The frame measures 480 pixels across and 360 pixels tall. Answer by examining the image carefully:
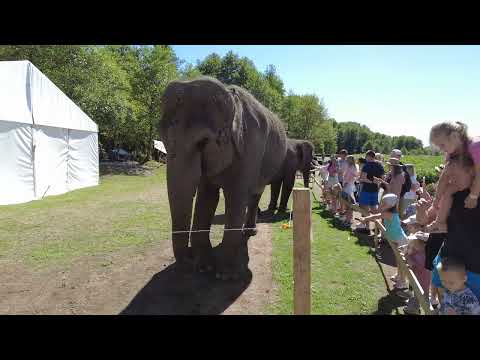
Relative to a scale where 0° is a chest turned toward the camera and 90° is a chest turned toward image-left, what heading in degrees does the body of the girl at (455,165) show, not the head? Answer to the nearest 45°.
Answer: approximately 90°

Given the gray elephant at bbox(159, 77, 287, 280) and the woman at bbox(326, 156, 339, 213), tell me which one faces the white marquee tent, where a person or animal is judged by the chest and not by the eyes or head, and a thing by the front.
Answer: the woman

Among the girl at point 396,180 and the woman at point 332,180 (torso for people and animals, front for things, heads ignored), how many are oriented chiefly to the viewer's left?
2

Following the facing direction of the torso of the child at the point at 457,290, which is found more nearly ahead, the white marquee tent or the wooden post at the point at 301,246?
the wooden post

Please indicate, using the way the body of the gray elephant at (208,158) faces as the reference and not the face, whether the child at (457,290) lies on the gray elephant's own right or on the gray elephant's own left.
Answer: on the gray elephant's own left

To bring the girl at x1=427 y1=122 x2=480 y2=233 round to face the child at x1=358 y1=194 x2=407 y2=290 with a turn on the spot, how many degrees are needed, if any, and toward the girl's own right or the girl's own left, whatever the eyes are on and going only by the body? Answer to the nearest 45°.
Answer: approximately 90° to the girl's own right

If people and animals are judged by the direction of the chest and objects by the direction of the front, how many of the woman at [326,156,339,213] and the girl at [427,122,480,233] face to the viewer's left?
2

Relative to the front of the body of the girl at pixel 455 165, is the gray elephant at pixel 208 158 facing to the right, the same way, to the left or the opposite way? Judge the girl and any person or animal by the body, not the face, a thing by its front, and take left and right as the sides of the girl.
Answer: to the left

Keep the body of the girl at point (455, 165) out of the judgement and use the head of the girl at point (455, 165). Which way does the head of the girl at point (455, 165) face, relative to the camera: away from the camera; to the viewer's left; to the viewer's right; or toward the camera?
to the viewer's left

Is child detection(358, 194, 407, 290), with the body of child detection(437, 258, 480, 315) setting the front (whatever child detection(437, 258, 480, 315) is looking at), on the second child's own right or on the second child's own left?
on the second child's own right

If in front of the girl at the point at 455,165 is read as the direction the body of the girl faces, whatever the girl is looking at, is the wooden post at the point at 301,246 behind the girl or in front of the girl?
in front

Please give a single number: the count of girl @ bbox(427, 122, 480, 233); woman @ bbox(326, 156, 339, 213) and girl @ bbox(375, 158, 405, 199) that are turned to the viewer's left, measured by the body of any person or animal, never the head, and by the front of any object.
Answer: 3
